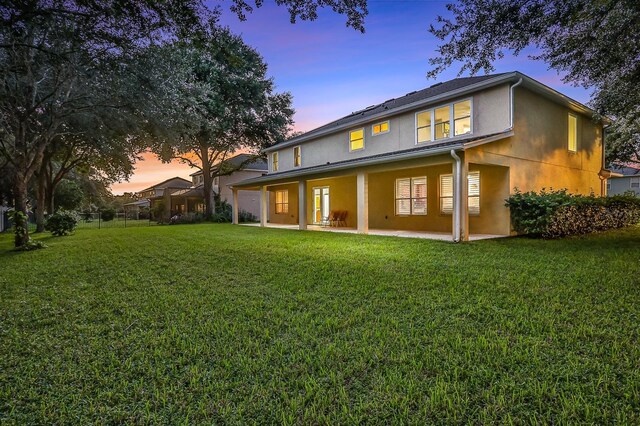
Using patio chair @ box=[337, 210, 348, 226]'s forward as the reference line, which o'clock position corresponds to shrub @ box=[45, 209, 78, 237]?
The shrub is roughly at 1 o'clock from the patio chair.

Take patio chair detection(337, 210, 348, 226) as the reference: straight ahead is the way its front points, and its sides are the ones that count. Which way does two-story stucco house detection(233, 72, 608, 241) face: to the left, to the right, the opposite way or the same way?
the opposite way

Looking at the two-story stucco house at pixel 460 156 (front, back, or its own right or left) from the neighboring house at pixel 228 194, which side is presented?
left

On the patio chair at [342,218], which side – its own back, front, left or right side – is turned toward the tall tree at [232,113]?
right

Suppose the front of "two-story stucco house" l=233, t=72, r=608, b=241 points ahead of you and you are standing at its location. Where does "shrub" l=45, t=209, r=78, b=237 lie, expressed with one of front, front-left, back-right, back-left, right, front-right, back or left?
back-left

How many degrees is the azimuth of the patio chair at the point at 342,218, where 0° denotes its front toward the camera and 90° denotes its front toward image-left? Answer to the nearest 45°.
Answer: approximately 45°

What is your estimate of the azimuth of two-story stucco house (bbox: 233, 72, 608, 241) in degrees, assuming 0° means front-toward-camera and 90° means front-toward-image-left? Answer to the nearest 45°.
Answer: approximately 225°
